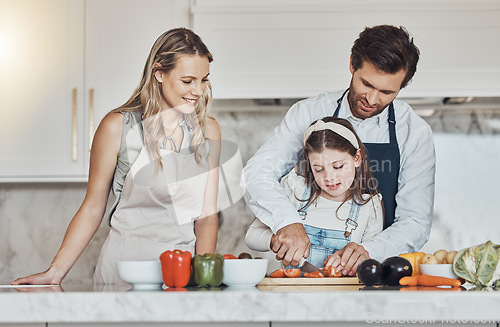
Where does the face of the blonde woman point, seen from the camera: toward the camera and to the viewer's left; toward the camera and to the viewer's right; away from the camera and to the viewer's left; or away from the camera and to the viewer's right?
toward the camera and to the viewer's right

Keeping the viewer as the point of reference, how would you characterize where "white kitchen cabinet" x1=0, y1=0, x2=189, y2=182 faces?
facing the viewer

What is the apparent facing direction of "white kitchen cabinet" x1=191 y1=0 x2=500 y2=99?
toward the camera

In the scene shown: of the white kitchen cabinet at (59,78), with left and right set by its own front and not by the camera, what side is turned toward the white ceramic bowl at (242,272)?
front

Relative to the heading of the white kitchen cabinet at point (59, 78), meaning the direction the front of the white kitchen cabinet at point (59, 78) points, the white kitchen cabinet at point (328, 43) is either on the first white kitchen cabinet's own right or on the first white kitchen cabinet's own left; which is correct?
on the first white kitchen cabinet's own left

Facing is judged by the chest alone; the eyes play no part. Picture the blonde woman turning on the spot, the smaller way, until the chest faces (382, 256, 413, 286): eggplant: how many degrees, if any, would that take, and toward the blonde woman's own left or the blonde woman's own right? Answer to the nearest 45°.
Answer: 0° — they already face it

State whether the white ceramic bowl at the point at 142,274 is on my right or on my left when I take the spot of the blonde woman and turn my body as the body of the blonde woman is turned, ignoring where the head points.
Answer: on my right

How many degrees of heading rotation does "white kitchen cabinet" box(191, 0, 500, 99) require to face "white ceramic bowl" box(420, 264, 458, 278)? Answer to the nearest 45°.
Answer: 0° — it already faces it

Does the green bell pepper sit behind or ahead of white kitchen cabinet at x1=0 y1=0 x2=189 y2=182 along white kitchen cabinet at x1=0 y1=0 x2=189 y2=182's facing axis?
ahead

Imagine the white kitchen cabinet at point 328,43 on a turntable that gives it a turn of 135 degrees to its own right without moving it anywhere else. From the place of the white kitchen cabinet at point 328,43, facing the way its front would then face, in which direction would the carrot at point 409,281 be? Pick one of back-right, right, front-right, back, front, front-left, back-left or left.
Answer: back-left

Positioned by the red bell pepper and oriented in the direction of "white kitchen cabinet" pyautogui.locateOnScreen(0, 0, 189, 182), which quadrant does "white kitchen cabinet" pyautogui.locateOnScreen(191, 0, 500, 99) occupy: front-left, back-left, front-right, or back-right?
front-right

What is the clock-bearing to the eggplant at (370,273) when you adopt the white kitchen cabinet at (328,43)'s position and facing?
The eggplant is roughly at 12 o'clock from the white kitchen cabinet.

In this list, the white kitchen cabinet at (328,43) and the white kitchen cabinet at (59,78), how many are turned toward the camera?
2

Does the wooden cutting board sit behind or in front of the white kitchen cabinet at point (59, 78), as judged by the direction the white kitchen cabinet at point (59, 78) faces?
in front

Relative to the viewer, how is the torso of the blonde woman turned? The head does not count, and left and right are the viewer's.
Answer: facing the viewer and to the right of the viewer
